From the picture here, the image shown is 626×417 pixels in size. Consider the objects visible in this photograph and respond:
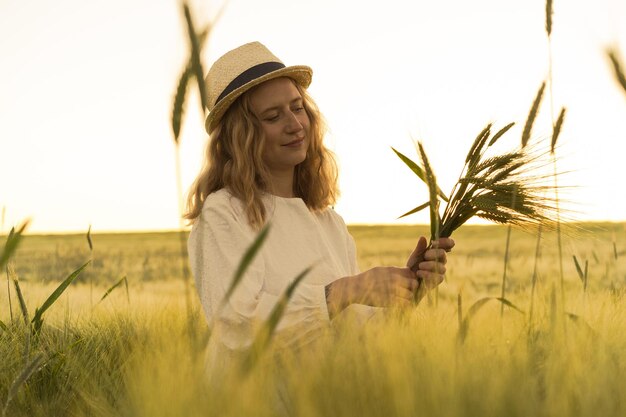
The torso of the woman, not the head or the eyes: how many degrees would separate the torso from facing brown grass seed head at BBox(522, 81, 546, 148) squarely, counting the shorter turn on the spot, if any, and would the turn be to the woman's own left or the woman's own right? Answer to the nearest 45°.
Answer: approximately 45° to the woman's own left

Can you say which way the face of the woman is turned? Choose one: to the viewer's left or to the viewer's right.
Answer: to the viewer's right

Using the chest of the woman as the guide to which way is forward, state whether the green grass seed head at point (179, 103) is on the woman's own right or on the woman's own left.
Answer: on the woman's own right

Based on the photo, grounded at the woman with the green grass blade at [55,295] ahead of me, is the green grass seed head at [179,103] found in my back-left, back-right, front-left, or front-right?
front-left

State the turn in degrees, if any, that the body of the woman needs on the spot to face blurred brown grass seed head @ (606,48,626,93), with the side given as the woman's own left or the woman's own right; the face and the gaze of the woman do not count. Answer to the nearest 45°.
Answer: approximately 45° to the woman's own left

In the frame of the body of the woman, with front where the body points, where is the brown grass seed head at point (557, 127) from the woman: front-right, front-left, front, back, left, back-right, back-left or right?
front-left

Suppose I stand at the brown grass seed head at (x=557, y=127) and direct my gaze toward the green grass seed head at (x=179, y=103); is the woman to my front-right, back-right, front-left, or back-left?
front-right

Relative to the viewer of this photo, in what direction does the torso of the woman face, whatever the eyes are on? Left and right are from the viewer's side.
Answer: facing the viewer and to the right of the viewer
